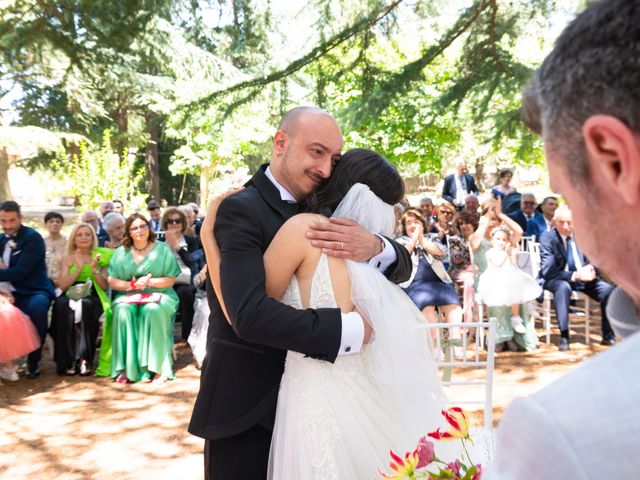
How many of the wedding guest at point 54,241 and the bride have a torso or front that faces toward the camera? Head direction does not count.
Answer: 1

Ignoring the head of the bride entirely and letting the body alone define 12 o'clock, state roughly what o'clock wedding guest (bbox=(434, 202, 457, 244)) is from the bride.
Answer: The wedding guest is roughly at 2 o'clock from the bride.

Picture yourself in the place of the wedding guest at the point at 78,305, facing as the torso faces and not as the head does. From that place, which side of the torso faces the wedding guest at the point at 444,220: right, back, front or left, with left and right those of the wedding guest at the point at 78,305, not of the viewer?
left

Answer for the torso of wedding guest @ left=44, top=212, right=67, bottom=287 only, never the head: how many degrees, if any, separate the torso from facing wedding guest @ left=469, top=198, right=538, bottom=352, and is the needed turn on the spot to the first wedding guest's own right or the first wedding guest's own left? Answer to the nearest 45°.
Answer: approximately 45° to the first wedding guest's own left

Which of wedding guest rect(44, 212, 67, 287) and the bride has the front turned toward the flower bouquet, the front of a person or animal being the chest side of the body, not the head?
the wedding guest

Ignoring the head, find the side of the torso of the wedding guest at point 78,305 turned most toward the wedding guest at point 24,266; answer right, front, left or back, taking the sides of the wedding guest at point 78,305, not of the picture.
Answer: right

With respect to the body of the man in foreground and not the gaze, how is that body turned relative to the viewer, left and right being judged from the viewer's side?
facing away from the viewer and to the left of the viewer

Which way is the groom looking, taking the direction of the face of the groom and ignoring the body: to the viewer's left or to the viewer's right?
to the viewer's right

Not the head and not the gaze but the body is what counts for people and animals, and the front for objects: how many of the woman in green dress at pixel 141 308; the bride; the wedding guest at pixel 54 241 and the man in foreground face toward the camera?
2

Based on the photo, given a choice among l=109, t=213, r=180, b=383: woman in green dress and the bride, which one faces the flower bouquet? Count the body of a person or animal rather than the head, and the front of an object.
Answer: the woman in green dress

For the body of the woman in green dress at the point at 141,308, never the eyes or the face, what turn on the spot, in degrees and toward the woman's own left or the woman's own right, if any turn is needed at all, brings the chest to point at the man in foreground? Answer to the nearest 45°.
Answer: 0° — they already face them

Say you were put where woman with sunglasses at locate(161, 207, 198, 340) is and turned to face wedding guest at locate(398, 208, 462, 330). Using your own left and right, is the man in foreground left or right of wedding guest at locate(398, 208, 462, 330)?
right
